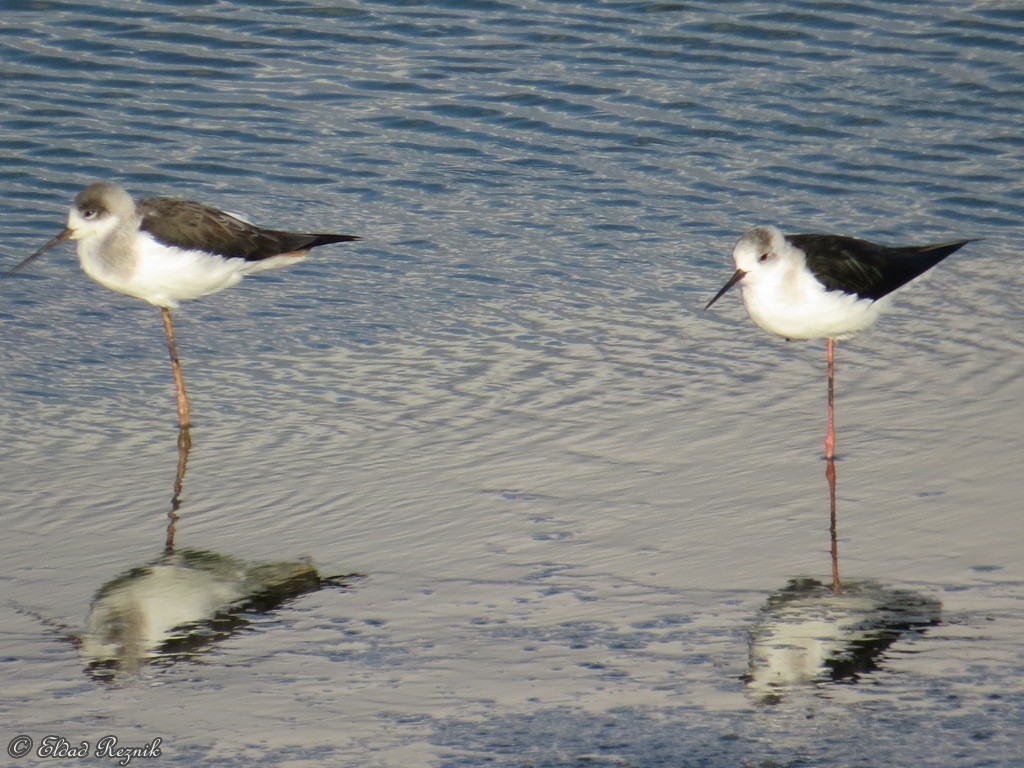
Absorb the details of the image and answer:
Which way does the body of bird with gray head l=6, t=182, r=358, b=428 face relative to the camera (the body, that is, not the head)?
to the viewer's left

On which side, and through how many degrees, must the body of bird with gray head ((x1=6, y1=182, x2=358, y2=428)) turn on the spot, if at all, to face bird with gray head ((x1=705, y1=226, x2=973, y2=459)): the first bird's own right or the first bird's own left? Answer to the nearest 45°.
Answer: approximately 135° to the first bird's own left
